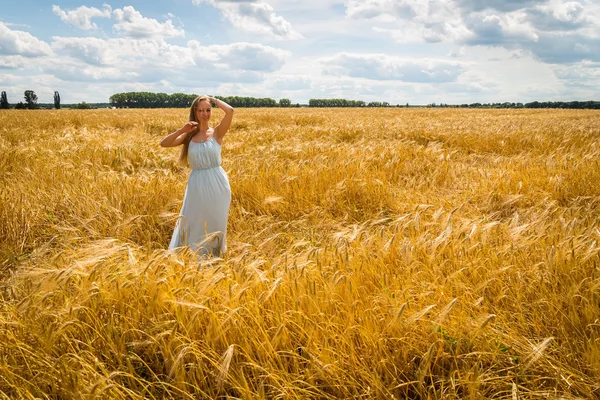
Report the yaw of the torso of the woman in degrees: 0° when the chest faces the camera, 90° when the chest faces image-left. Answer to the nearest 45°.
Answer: approximately 0°
